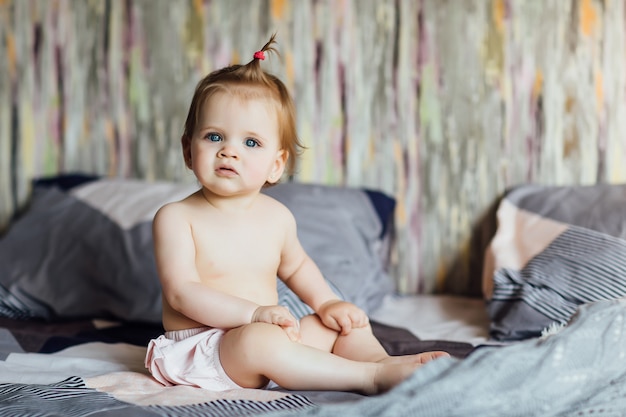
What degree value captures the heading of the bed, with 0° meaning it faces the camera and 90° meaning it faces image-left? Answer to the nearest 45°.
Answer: approximately 0°
